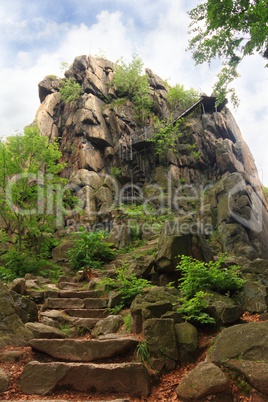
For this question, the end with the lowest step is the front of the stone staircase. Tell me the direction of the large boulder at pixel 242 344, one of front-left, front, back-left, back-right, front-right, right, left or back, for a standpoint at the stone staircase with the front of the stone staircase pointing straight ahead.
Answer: left

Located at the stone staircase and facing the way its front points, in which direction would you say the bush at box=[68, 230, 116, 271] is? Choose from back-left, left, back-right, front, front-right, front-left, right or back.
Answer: back

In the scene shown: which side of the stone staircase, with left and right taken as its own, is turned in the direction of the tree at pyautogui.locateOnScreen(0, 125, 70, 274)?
back

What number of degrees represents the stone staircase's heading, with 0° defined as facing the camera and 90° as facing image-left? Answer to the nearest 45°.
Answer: approximately 0°

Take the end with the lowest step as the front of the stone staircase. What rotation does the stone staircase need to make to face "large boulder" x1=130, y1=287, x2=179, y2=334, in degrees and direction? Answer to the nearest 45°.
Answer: approximately 135° to its left

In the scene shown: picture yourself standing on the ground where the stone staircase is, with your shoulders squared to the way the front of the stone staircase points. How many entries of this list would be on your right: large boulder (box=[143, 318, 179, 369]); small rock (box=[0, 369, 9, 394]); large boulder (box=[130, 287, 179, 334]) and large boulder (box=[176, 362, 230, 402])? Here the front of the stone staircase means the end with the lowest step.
1

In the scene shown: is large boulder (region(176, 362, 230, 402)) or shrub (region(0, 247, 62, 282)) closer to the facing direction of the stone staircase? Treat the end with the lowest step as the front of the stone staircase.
the large boulder

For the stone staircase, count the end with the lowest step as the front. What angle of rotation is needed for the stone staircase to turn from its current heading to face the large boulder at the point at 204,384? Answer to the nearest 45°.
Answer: approximately 45° to its left

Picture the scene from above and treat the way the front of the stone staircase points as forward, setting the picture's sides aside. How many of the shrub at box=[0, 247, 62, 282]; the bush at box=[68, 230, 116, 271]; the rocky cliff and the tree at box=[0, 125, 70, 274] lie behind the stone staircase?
4

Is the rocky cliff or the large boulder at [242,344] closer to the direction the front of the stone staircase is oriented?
the large boulder

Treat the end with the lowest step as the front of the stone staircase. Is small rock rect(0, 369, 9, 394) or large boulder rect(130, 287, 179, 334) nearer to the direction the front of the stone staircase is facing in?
the small rock

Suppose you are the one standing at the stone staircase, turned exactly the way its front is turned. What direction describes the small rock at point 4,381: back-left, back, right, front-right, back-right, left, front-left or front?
right
